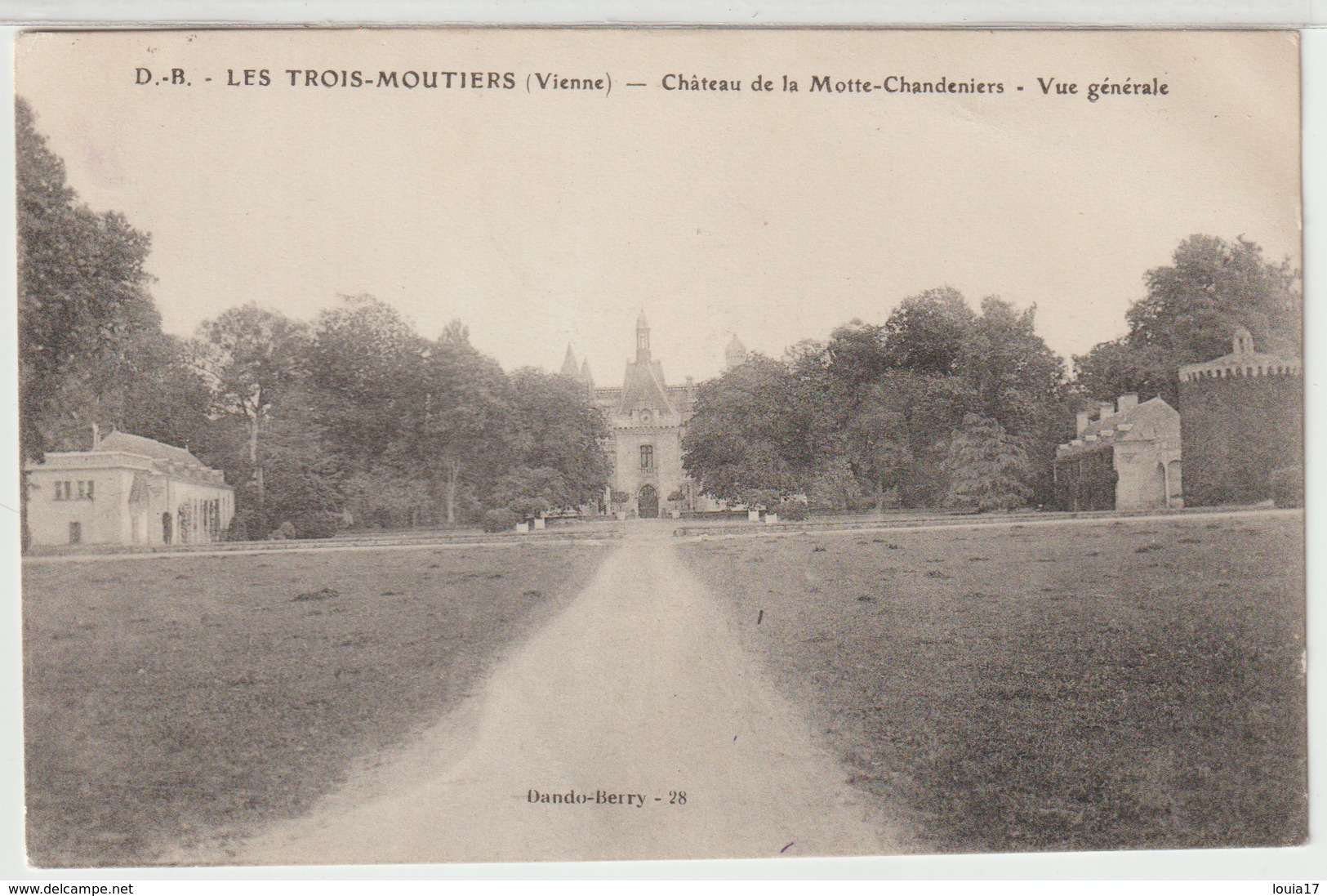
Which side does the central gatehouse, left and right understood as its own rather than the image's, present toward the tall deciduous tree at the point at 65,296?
front

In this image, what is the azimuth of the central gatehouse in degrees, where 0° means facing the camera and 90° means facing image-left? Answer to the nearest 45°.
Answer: approximately 0°

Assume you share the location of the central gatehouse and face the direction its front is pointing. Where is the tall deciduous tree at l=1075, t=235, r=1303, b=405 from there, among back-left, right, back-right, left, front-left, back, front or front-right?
left

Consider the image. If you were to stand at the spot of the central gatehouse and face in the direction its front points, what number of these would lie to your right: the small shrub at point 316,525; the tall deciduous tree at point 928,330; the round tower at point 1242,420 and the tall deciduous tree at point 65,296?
2

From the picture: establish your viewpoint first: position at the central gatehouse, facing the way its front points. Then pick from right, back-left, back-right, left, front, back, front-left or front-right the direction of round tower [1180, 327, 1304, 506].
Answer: left
